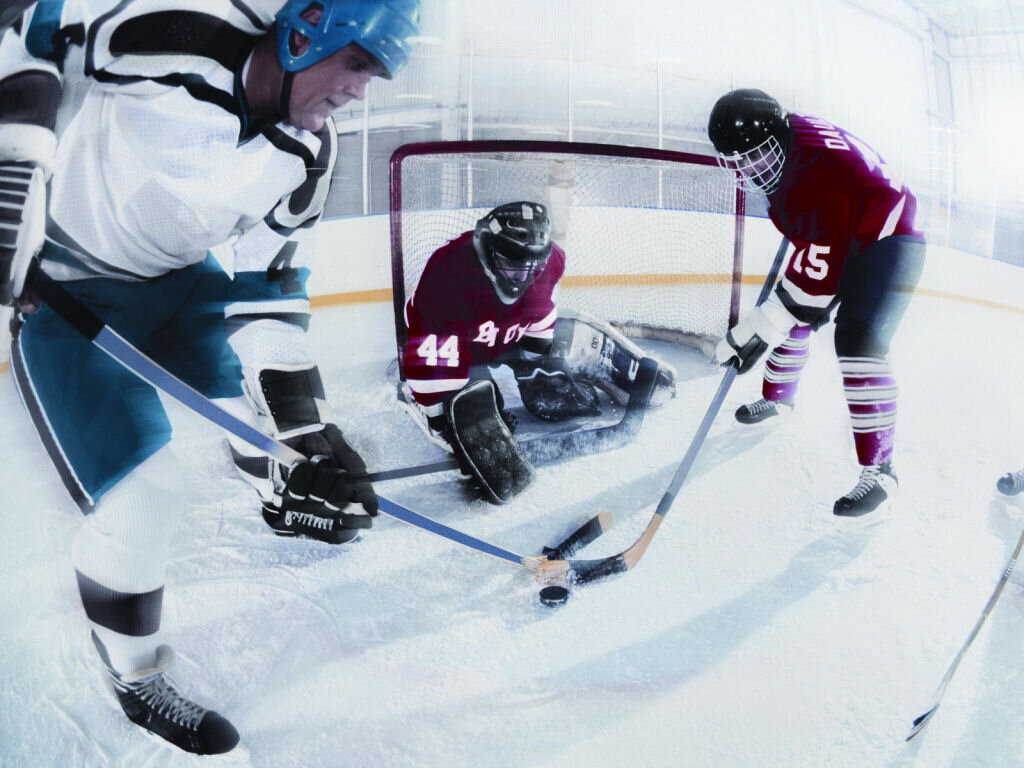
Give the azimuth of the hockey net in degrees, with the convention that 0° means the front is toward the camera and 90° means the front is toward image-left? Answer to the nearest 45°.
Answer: approximately 0°

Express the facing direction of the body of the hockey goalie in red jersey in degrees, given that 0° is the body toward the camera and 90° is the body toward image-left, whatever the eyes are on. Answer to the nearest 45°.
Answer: approximately 315°
